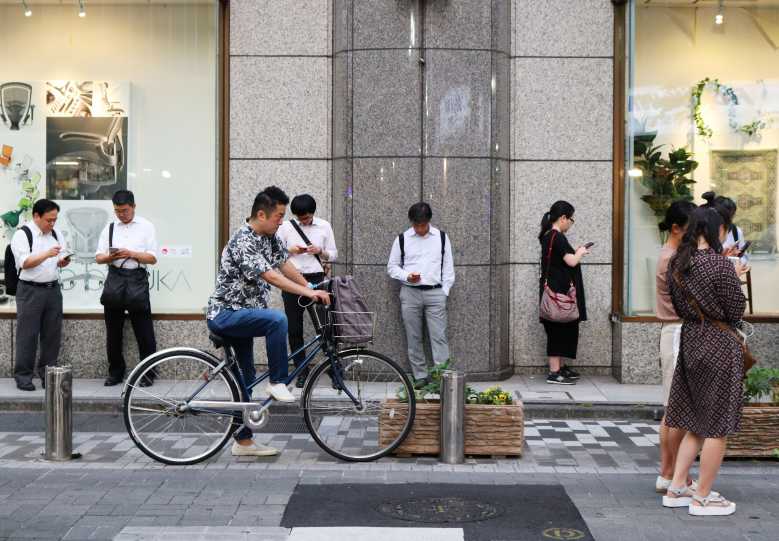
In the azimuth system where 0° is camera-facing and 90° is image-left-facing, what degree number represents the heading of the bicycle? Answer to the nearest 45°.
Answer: approximately 270°

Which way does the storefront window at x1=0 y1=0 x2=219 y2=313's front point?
toward the camera

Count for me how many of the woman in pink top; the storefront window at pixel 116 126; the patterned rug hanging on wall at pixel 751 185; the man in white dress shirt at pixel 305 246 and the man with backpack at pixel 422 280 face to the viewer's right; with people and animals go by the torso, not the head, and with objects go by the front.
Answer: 1

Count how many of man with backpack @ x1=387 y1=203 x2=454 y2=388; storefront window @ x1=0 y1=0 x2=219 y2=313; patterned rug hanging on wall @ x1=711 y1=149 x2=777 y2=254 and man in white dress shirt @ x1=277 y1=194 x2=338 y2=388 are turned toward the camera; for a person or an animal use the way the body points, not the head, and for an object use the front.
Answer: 4

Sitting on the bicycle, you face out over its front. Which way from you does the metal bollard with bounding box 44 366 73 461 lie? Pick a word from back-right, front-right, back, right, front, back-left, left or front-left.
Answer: back

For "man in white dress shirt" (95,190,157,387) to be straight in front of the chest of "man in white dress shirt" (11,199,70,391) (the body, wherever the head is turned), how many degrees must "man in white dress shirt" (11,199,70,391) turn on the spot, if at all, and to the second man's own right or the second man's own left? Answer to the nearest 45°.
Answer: approximately 45° to the second man's own left

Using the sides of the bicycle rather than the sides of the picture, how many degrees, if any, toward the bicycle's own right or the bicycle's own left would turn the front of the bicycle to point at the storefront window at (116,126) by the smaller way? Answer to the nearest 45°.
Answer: approximately 90° to the bicycle's own left

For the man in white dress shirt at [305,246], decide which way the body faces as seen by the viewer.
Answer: toward the camera

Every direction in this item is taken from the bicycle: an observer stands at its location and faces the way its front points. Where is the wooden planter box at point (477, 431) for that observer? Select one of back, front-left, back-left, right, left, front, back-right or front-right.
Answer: front

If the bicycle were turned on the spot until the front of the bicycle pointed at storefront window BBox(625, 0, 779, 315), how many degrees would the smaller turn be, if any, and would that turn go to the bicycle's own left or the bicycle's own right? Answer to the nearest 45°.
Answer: approximately 45° to the bicycle's own left

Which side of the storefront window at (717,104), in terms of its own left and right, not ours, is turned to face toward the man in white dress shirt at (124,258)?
right

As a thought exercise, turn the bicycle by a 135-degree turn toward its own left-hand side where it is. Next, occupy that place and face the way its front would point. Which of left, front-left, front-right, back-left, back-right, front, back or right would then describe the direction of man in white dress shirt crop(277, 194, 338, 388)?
front-right

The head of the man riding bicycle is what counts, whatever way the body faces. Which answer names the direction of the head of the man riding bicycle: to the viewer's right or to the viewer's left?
to the viewer's right
